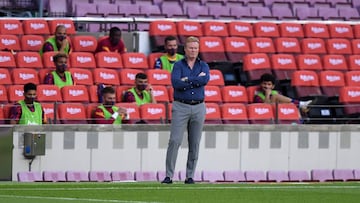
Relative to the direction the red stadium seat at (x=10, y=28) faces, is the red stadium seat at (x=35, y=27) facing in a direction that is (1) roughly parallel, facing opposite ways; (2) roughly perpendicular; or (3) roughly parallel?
roughly parallel

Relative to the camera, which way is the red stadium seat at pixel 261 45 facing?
toward the camera

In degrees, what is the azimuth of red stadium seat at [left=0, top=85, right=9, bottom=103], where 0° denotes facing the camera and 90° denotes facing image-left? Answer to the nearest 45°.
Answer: approximately 0°

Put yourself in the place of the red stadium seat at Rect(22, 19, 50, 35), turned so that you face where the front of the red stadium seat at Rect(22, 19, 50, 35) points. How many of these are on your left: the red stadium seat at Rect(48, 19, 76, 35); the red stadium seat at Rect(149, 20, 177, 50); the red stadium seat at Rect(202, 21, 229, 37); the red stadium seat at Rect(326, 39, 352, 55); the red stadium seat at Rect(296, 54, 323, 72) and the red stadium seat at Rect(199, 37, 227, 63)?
6

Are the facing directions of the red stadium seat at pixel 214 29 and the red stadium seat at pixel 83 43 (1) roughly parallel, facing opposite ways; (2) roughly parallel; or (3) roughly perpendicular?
roughly parallel

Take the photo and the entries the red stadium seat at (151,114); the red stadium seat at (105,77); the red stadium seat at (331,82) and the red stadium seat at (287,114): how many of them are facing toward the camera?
4

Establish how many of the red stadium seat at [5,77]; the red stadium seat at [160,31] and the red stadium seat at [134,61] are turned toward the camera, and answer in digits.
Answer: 3

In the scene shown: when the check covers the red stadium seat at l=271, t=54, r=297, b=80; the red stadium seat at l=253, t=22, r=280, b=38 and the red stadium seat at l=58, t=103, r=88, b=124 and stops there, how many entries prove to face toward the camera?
3

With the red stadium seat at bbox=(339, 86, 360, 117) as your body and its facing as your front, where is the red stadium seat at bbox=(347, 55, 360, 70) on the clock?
the red stadium seat at bbox=(347, 55, 360, 70) is roughly at 6 o'clock from the red stadium seat at bbox=(339, 86, 360, 117).

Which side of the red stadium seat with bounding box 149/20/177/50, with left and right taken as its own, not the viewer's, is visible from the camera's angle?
front
